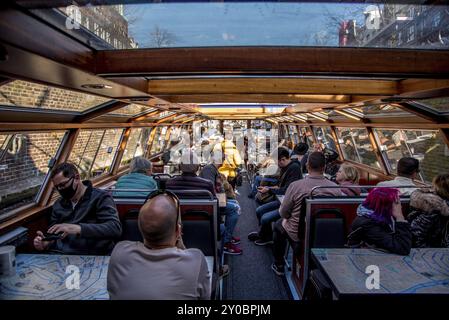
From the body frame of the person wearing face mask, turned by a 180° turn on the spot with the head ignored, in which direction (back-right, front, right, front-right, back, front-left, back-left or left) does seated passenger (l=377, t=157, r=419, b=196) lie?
front-right

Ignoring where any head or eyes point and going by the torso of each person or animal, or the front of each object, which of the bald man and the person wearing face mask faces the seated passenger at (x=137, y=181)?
the bald man

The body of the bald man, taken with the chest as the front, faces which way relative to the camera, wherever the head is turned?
away from the camera

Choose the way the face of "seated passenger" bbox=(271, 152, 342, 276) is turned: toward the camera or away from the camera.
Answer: away from the camera

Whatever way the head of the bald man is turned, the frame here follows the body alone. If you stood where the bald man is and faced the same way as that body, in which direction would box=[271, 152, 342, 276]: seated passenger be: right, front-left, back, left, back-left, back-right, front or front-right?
front-right

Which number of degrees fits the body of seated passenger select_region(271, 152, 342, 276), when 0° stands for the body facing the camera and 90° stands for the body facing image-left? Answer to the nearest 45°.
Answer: approximately 135°

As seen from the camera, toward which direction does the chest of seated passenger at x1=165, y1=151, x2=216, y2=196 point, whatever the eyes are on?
away from the camera

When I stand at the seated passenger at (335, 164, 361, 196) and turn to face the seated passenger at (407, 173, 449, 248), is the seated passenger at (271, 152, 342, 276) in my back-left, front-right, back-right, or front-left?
front-right

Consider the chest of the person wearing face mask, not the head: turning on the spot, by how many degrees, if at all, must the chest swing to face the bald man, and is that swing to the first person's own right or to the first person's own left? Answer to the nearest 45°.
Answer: approximately 45° to the first person's own left

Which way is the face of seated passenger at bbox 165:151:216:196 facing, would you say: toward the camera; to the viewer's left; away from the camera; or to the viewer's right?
away from the camera

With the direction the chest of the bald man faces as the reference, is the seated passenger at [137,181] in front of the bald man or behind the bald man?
in front

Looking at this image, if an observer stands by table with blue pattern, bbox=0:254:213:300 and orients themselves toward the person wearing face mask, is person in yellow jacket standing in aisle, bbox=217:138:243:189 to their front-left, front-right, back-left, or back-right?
front-right
